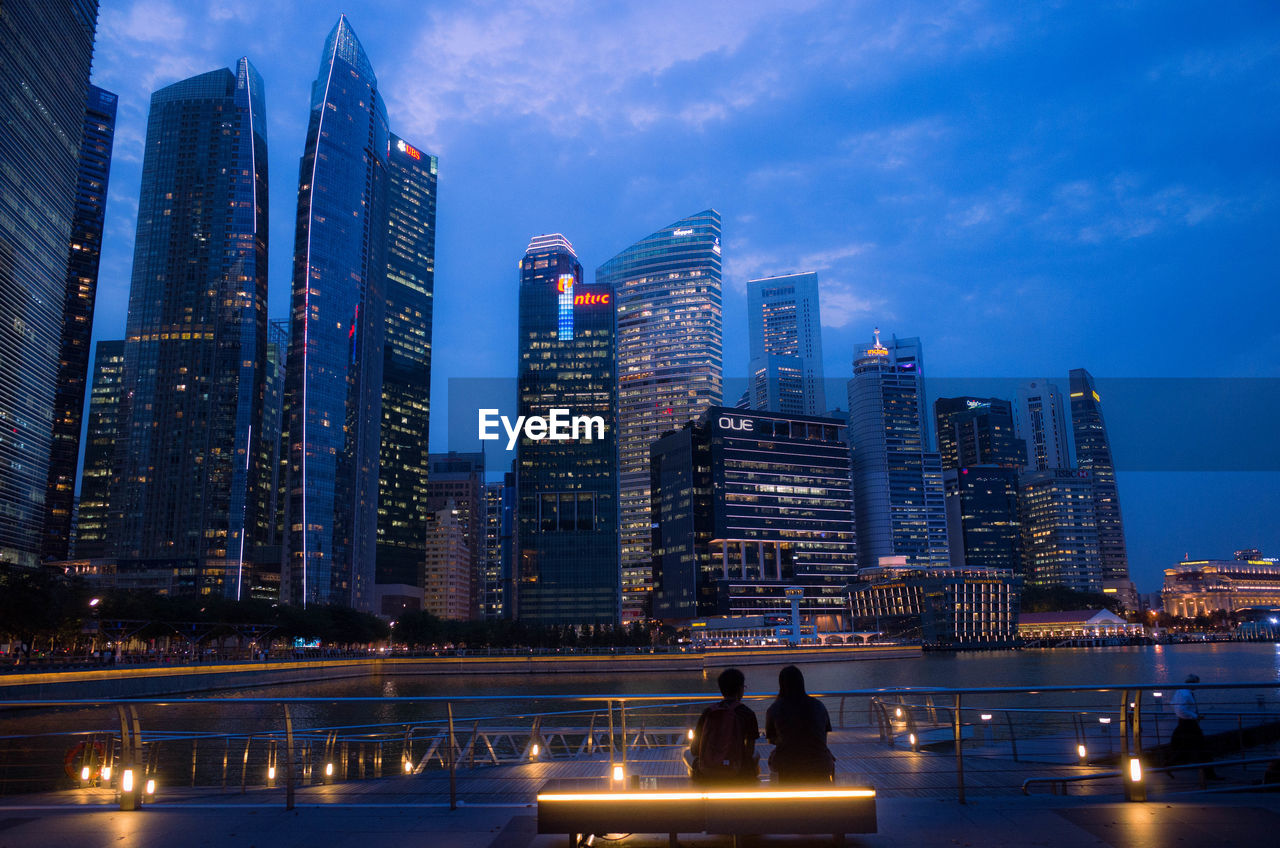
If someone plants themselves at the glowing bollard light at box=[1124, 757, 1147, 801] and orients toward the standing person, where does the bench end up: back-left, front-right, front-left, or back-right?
back-left

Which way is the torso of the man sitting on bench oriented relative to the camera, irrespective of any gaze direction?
away from the camera

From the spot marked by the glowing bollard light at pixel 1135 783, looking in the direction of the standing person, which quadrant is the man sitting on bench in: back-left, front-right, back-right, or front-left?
back-left

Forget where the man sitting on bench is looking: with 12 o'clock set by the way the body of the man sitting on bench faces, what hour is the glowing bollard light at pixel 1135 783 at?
The glowing bollard light is roughly at 2 o'clock from the man sitting on bench.
